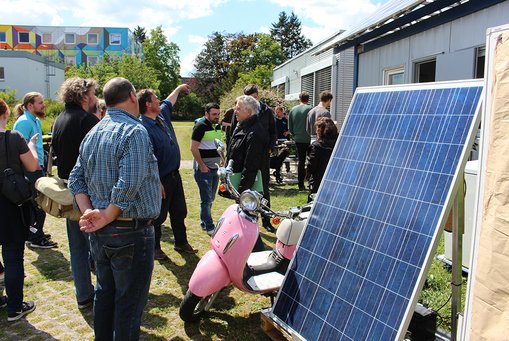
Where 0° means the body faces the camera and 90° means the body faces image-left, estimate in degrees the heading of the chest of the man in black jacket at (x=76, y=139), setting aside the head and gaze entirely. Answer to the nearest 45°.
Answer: approximately 225°

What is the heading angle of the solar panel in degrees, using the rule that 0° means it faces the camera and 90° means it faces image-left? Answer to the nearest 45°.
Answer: approximately 45°

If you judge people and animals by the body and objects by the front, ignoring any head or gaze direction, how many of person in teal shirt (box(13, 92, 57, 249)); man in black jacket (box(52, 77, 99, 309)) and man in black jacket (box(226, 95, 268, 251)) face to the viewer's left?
1

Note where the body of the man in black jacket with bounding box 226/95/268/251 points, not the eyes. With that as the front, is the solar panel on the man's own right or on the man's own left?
on the man's own left

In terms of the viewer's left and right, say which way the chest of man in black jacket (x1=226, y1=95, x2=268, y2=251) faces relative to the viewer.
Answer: facing to the left of the viewer

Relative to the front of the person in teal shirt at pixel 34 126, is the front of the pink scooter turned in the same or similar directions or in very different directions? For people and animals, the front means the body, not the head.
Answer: very different directions

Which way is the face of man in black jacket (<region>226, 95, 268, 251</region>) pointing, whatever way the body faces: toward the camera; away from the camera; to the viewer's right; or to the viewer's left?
to the viewer's left

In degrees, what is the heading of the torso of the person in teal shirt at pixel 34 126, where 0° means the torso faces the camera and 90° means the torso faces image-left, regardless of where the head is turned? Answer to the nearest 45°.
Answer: approximately 270°

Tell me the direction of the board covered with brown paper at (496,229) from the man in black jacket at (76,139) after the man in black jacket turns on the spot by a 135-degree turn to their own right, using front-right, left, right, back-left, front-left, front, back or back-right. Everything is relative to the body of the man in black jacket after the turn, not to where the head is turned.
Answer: front-left

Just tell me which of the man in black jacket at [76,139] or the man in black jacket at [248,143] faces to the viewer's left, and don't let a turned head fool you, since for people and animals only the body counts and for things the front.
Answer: the man in black jacket at [248,143]
